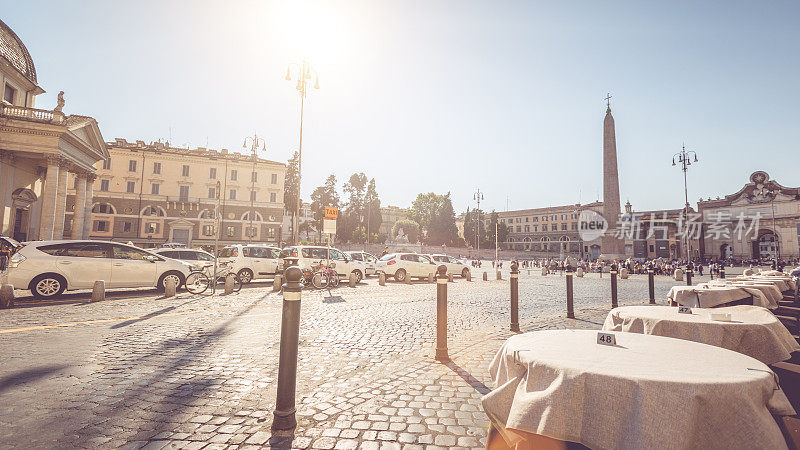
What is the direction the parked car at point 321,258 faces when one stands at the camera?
facing away from the viewer and to the right of the viewer

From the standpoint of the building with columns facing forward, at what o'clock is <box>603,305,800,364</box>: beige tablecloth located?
The beige tablecloth is roughly at 1 o'clock from the building with columns.

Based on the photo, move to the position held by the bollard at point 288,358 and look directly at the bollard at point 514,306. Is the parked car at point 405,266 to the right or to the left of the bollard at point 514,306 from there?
left

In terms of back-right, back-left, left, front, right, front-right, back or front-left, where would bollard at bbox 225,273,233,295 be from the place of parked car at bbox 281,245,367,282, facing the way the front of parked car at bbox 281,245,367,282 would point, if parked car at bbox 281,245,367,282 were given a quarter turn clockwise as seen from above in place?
right
